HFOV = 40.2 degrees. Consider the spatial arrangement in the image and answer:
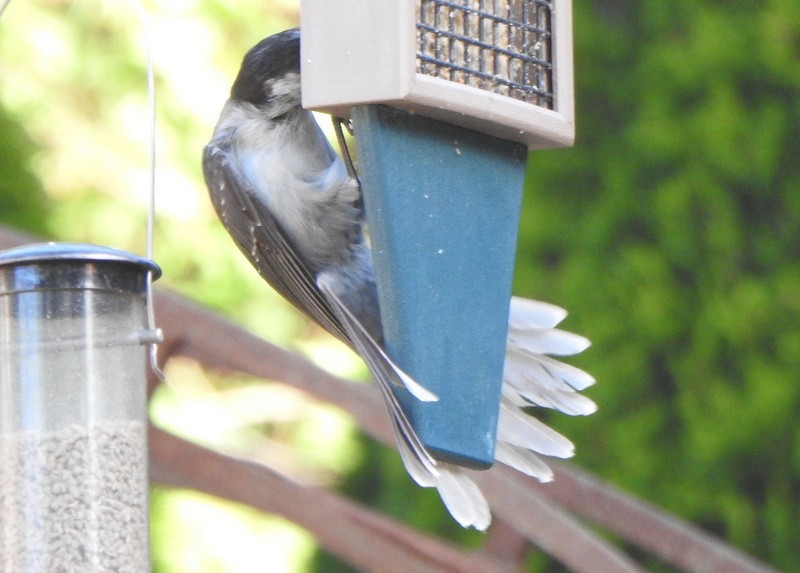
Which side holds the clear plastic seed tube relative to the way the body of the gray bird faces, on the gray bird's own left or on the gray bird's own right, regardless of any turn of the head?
on the gray bird's own right
